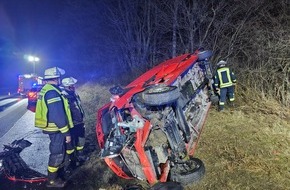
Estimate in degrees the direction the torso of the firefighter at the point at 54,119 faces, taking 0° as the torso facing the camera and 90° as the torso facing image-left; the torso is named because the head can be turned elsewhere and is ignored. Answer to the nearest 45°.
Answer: approximately 270°

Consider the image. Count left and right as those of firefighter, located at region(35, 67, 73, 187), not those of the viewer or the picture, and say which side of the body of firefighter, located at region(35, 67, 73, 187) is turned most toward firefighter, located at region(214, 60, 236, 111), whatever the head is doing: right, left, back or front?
front

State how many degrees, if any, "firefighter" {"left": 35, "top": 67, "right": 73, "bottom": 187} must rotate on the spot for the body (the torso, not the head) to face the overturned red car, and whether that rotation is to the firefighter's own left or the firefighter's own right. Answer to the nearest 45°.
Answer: approximately 45° to the firefighter's own right

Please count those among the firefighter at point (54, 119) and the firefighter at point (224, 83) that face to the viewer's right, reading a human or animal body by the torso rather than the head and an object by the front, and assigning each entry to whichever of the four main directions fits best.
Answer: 1

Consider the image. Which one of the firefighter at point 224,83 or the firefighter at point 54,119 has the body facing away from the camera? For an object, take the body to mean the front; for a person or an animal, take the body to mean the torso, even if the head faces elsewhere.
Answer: the firefighter at point 224,83
